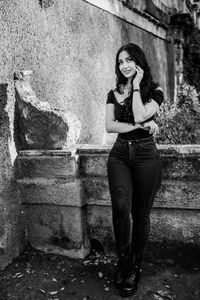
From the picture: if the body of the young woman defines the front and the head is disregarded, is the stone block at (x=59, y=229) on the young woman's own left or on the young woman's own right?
on the young woman's own right

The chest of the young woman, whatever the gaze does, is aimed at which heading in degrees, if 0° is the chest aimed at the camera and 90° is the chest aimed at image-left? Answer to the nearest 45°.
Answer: approximately 0°

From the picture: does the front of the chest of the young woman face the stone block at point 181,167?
no

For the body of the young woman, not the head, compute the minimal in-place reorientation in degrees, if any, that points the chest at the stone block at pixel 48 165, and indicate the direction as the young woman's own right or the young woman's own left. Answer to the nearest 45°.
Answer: approximately 135° to the young woman's own right

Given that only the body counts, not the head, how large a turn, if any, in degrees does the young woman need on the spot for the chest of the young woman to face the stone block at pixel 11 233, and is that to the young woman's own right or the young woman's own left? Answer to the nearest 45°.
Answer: approximately 90° to the young woman's own right

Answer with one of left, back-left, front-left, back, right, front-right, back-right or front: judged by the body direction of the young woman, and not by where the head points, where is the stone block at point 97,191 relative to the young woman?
back-right

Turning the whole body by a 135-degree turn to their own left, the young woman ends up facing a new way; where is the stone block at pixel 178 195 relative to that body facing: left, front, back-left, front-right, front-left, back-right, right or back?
front

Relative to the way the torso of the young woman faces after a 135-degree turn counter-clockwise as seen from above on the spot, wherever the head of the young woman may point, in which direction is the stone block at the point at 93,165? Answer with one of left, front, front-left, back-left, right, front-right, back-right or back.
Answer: left

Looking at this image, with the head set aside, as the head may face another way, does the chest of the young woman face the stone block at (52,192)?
no

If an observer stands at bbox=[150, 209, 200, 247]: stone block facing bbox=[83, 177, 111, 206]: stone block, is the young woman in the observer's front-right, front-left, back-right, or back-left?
front-left
